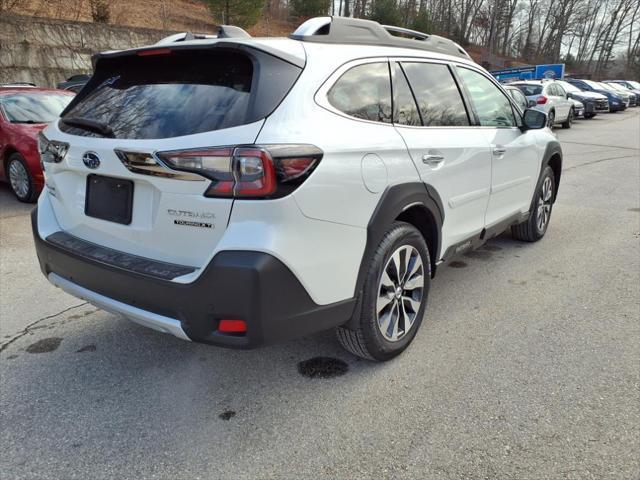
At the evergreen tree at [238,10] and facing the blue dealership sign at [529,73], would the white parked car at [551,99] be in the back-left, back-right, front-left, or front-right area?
front-right

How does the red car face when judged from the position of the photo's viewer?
facing the viewer and to the right of the viewer

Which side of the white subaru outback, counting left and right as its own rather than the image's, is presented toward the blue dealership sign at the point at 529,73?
front

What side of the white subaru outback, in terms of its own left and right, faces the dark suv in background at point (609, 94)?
front

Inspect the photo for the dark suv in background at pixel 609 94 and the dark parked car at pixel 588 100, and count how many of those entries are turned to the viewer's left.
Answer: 0

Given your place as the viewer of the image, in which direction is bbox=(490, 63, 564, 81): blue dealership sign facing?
facing the viewer and to the left of the viewer

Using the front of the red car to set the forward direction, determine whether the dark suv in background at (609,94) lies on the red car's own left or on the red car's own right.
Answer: on the red car's own left

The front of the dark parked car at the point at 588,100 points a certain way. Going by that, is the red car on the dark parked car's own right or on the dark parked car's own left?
on the dark parked car's own right

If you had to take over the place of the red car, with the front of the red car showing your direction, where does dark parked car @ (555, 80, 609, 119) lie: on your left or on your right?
on your left

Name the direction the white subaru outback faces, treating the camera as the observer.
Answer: facing away from the viewer and to the right of the viewer

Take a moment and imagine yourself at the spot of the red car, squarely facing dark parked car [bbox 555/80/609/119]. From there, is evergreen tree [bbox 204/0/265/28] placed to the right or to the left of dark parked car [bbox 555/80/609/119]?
left
